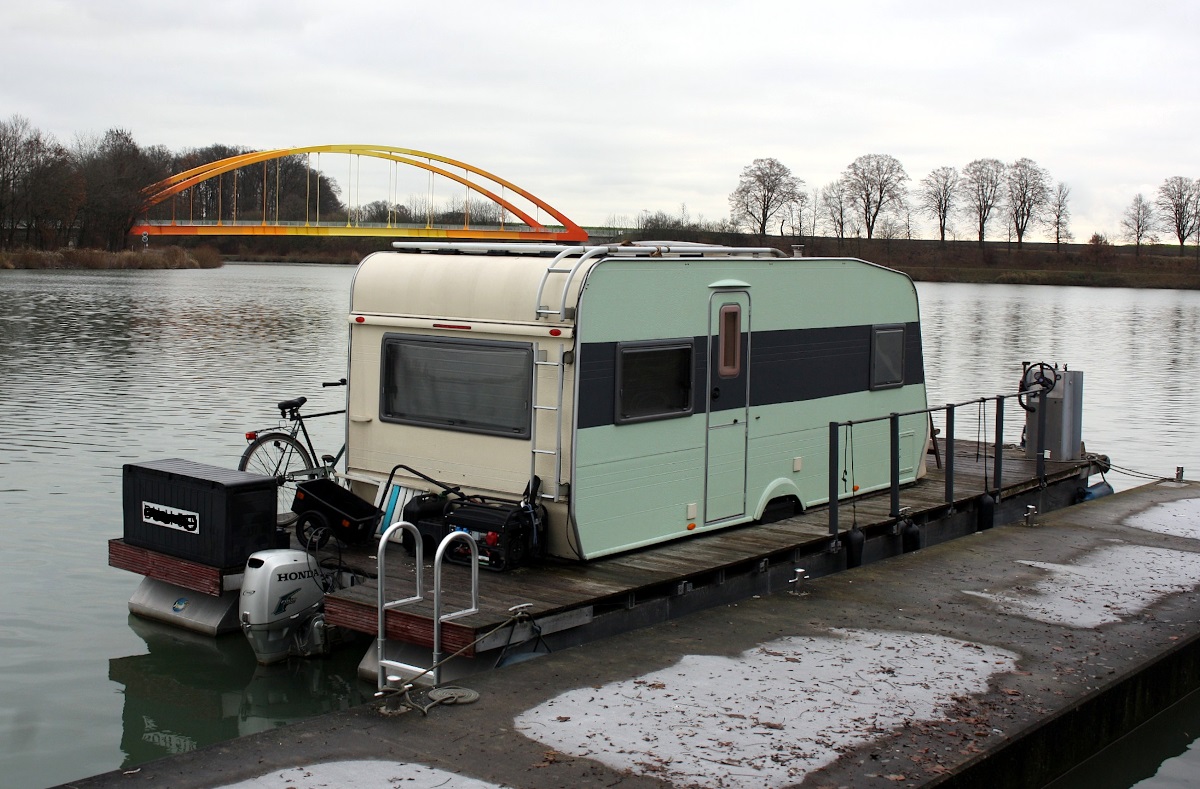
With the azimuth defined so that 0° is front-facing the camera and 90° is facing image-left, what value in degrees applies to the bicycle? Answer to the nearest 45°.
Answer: approximately 225°

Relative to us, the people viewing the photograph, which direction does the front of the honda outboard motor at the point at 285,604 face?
facing away from the viewer and to the right of the viewer

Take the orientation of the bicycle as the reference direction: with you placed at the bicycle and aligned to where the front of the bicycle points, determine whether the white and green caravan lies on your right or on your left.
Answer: on your right

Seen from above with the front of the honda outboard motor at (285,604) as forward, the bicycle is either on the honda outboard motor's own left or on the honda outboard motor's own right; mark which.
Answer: on the honda outboard motor's own left

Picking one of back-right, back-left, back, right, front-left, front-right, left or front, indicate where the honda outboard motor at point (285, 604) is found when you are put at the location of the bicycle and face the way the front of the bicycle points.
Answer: back-right

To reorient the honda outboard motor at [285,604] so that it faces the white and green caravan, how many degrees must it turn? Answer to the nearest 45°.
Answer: approximately 45° to its right

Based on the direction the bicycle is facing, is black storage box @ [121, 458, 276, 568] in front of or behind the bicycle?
behind

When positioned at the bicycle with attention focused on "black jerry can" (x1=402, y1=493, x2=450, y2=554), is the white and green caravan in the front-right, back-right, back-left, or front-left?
front-left

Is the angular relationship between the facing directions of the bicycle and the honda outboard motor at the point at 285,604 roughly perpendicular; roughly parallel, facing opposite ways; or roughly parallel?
roughly parallel
